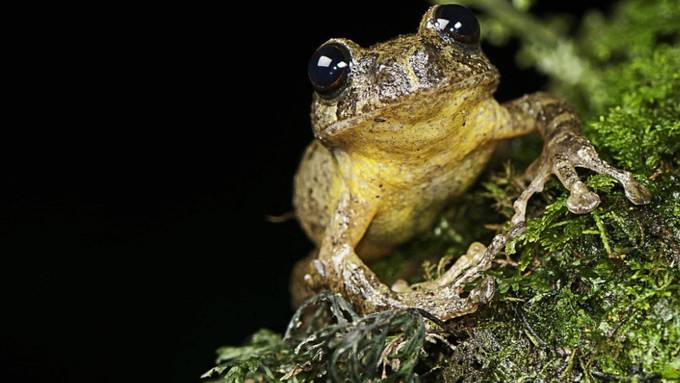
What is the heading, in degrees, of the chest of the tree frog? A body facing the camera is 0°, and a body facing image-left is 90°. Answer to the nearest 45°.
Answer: approximately 0°
